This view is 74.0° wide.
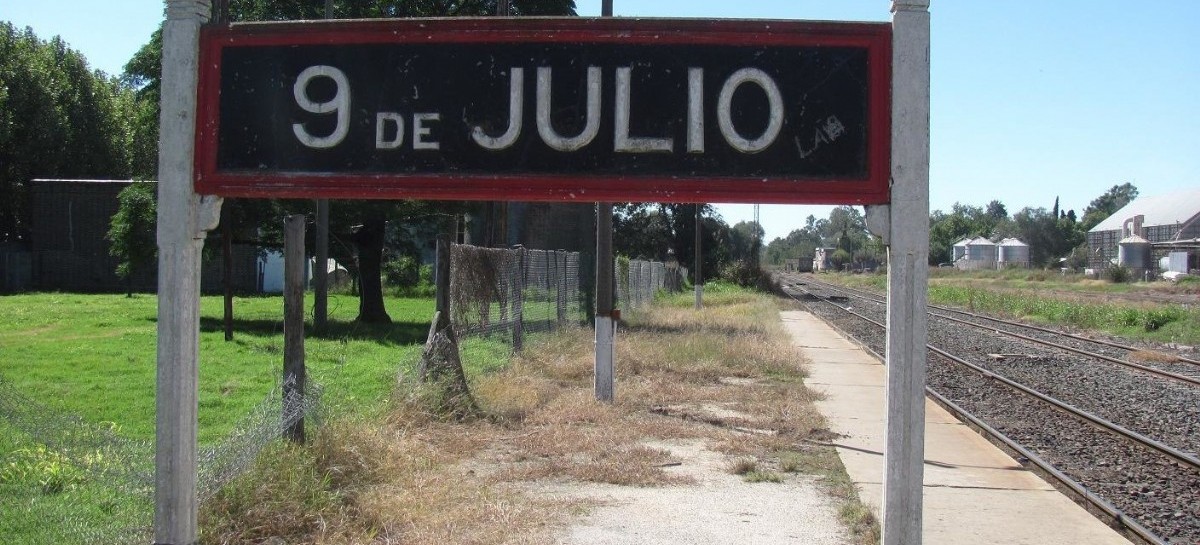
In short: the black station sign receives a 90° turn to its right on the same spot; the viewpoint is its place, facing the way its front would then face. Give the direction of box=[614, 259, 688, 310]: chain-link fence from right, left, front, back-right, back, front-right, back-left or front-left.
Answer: right

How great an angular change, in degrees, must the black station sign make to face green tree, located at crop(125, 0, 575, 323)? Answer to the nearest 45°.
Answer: approximately 180°

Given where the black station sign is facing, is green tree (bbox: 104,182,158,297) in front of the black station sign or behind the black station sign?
behind

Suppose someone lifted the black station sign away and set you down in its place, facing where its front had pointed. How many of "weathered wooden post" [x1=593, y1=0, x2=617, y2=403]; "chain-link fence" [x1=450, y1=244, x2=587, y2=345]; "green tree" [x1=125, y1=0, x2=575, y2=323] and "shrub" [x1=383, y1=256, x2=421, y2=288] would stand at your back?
4

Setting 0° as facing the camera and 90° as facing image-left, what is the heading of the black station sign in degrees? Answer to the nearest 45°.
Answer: approximately 0°

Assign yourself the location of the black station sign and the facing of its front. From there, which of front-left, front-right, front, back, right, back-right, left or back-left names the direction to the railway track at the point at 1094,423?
back-left

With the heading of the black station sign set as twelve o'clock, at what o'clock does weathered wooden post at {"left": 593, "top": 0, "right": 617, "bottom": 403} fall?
The weathered wooden post is roughly at 6 o'clock from the black station sign.

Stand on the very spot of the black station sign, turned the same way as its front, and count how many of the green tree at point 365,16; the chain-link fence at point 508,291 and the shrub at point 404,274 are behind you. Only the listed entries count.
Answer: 3

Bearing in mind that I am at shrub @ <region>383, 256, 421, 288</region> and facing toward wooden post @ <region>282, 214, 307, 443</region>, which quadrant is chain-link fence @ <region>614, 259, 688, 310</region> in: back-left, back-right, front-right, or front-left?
front-left

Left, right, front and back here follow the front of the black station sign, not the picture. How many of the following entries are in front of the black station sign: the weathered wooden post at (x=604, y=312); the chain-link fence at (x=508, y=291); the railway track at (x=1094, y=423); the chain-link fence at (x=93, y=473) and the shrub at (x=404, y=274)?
0

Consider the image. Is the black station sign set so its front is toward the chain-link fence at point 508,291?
no

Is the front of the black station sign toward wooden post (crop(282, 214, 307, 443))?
no

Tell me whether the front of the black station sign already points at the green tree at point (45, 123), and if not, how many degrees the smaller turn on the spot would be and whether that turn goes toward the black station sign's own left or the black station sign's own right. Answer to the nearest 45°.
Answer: approximately 135° to the black station sign's own right

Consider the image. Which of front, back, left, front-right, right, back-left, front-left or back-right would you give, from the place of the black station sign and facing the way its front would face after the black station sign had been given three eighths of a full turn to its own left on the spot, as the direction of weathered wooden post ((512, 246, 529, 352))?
front-left

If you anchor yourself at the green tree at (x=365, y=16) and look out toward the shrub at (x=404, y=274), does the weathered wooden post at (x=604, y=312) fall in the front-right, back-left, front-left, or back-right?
back-right

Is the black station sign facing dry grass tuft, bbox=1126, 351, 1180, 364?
no
